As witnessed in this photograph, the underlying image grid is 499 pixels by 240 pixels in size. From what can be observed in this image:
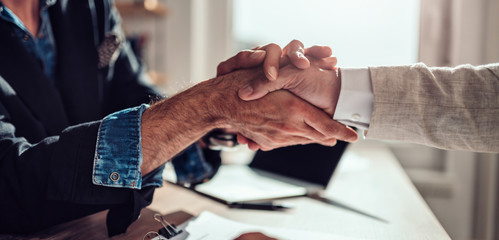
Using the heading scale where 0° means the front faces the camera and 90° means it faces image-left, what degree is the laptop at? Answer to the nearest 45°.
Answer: approximately 45°
